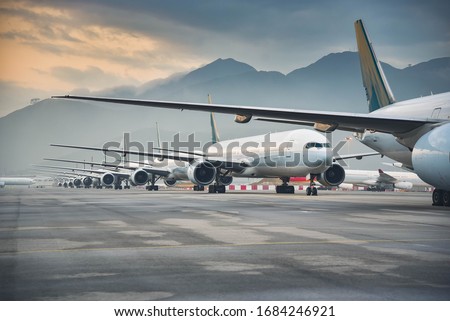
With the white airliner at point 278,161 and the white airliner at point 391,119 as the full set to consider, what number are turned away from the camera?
0

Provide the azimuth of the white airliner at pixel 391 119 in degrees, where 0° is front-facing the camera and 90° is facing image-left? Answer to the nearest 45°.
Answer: approximately 315°

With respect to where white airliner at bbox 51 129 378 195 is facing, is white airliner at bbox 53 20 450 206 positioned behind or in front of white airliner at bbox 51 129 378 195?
in front

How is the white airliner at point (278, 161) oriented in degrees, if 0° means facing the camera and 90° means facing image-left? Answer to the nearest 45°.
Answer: approximately 315°

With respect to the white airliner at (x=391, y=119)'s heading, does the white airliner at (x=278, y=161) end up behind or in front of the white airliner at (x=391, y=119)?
behind
